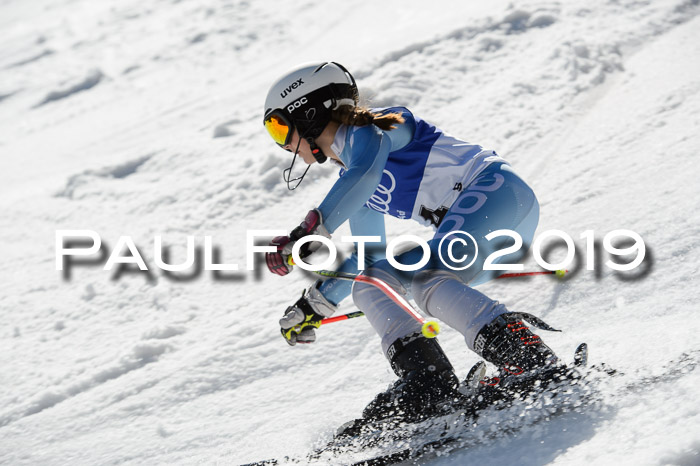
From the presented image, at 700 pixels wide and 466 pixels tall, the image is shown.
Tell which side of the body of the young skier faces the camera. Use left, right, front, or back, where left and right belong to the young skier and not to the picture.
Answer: left
